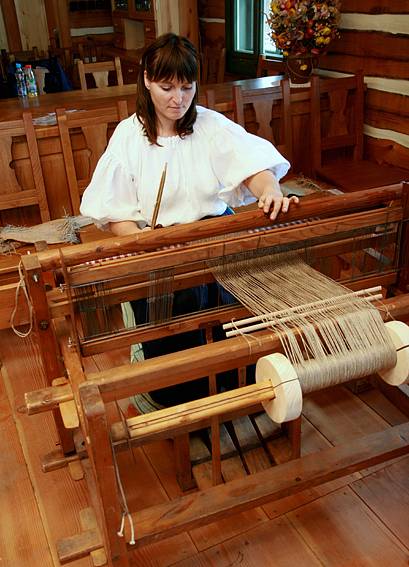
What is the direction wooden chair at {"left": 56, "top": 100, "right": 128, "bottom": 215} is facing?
away from the camera

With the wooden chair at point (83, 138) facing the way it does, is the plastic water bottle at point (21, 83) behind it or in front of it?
in front

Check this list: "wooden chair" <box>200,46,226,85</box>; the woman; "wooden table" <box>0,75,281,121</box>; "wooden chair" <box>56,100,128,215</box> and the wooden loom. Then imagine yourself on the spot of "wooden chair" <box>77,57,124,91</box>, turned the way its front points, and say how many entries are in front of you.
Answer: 4

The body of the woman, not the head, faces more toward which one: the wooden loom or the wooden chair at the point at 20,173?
the wooden loom

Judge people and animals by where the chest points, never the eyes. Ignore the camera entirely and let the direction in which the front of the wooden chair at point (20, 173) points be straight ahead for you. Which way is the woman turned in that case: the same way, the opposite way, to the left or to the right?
the opposite way

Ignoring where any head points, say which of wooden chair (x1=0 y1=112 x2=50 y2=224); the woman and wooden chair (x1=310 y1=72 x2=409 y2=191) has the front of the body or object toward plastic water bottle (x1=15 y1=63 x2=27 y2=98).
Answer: wooden chair (x1=0 y1=112 x2=50 y2=224)

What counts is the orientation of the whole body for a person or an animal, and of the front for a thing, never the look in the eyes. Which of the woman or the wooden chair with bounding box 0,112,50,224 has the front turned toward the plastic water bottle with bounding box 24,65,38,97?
the wooden chair

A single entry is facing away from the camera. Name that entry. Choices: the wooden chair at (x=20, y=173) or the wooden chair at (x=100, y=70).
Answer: the wooden chair at (x=20, y=173)

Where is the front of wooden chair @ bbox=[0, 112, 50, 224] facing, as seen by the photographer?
facing away from the viewer
